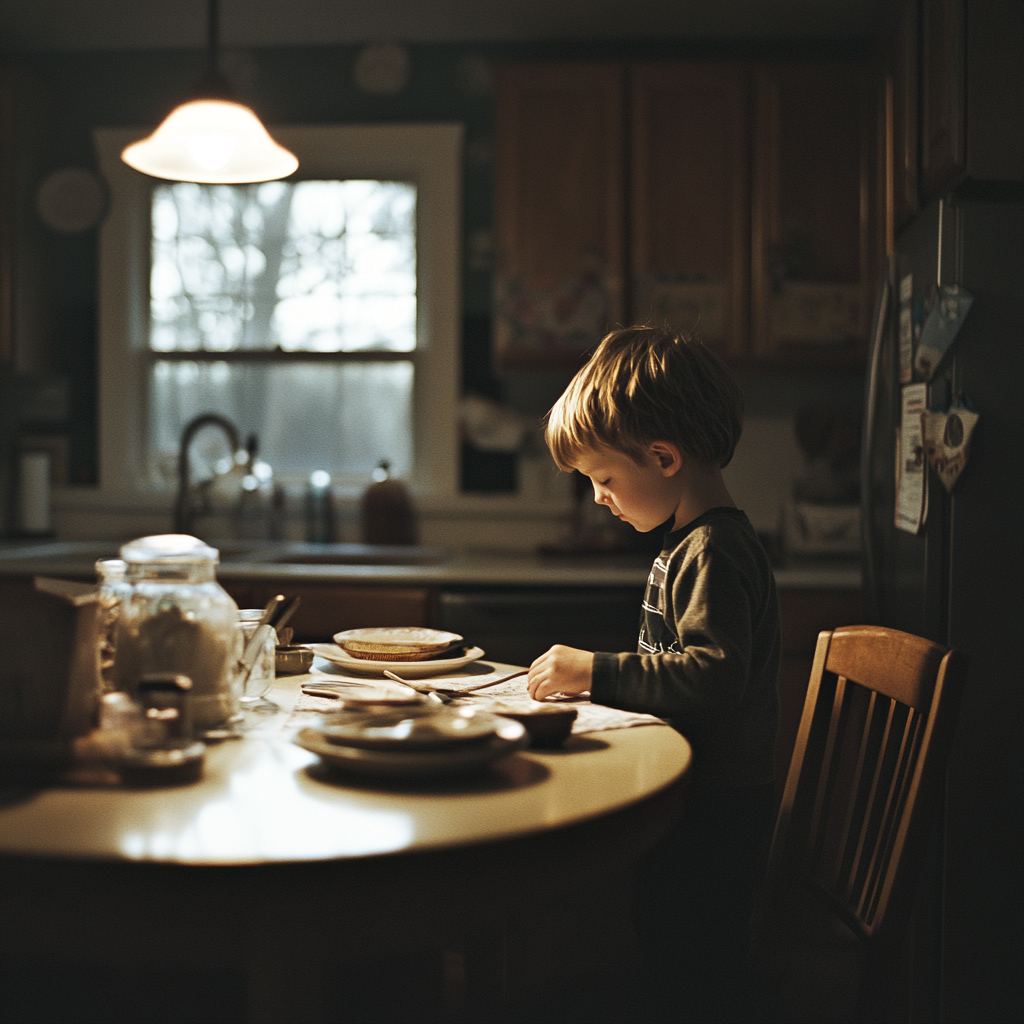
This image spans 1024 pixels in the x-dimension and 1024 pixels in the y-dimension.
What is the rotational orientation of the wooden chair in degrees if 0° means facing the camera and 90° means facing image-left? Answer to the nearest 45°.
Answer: approximately 45°

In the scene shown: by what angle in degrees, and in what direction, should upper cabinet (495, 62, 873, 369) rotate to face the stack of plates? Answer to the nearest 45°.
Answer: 0° — it already faces it

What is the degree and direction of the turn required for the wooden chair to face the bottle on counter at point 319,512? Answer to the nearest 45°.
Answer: approximately 90° to its right

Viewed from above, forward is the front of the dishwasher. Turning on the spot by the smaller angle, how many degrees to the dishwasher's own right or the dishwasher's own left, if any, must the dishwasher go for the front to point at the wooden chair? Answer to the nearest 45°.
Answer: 0° — it already faces it

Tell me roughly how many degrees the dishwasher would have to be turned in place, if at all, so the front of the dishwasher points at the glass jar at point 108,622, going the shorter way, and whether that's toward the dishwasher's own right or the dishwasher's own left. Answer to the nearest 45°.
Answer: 0° — it already faces it

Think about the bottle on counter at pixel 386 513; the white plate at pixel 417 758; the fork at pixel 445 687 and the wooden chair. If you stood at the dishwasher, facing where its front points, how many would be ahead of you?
3

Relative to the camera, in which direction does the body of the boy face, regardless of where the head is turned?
to the viewer's left

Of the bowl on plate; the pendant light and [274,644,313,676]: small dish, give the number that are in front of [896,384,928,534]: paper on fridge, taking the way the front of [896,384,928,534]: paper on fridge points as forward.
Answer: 3

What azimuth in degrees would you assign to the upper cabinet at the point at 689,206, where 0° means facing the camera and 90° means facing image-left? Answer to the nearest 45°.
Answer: approximately 0°
